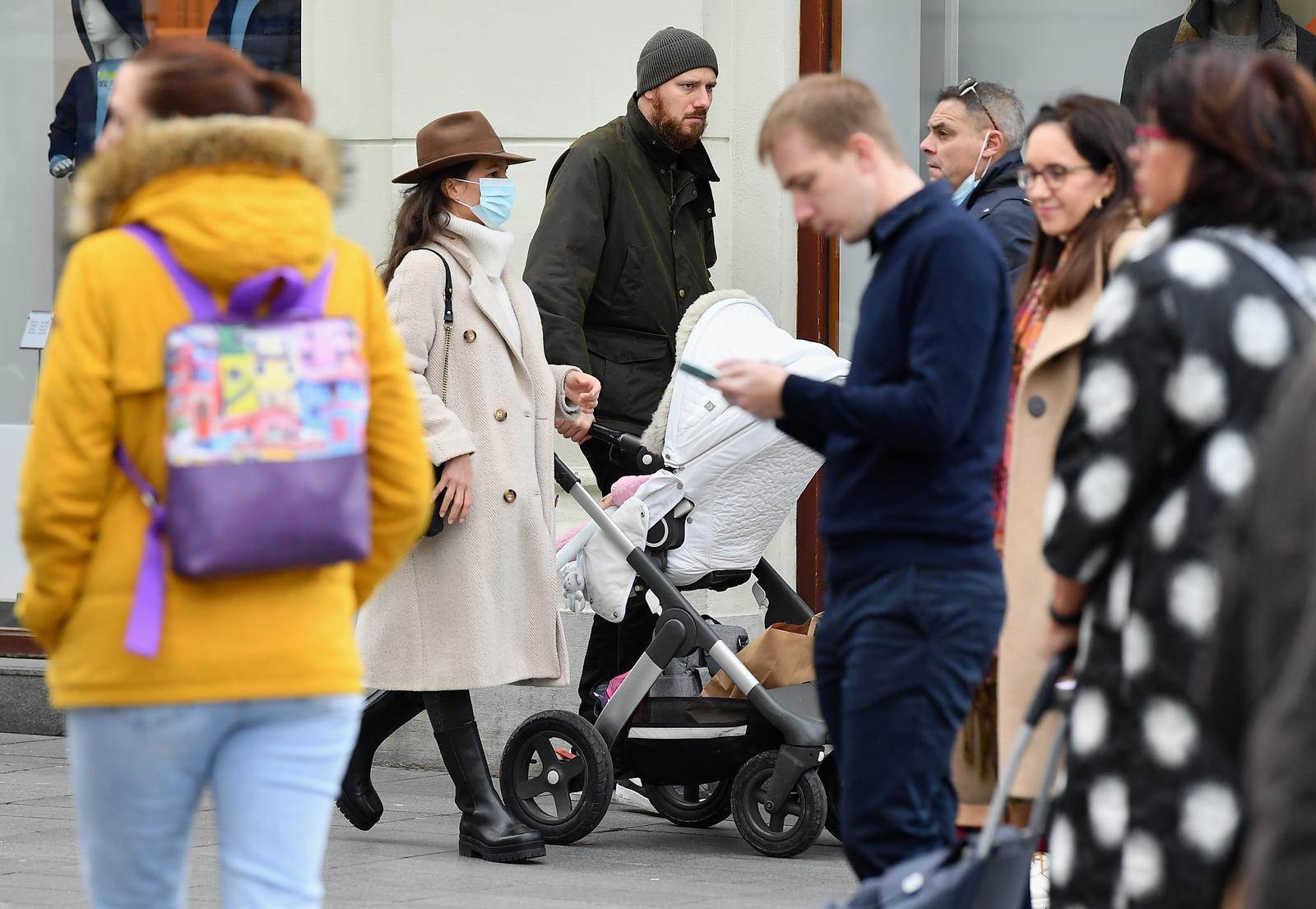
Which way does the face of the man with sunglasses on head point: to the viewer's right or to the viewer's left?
to the viewer's left

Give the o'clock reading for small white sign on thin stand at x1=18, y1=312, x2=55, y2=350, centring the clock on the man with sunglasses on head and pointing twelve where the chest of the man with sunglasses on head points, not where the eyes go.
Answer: The small white sign on thin stand is roughly at 1 o'clock from the man with sunglasses on head.

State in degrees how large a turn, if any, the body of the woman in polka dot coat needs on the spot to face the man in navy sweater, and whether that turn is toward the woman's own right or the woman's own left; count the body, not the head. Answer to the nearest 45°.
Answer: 0° — they already face them

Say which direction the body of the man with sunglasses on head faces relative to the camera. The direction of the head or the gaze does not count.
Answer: to the viewer's left

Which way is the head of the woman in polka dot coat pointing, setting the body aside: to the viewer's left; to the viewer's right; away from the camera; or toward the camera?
to the viewer's left

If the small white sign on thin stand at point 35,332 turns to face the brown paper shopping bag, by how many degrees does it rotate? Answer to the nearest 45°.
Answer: approximately 45° to its left

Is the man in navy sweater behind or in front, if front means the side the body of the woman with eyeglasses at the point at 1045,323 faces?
in front

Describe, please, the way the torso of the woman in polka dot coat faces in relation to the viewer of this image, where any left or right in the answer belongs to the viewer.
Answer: facing away from the viewer and to the left of the viewer
